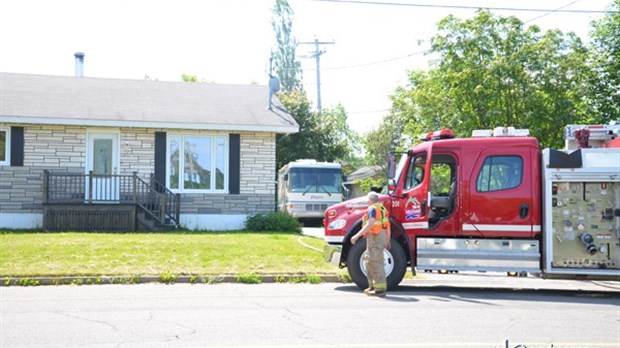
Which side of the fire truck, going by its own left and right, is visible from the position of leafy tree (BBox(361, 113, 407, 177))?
right

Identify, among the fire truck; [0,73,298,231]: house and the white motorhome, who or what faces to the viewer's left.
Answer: the fire truck

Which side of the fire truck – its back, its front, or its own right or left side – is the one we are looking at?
left

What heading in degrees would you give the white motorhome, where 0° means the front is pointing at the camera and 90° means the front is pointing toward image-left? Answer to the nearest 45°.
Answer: approximately 0°

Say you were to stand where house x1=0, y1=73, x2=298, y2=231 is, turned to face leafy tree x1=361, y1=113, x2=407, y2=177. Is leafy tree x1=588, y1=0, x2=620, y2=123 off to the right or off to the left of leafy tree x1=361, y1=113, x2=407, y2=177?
right

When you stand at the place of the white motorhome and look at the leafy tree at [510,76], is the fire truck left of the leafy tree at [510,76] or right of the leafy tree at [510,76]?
right

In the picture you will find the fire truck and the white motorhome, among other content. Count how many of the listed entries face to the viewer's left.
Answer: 1

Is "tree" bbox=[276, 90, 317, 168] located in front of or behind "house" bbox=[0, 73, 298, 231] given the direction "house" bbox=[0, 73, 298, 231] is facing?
behind

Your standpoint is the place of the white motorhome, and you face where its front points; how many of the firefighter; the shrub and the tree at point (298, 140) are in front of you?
2

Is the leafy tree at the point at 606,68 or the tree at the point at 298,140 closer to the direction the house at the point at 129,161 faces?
the leafy tree

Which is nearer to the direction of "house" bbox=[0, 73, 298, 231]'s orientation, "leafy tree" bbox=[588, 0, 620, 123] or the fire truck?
the fire truck

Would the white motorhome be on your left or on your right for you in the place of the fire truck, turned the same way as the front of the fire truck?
on your right

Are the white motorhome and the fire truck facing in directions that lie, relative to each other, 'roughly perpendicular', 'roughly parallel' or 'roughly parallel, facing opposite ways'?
roughly perpendicular

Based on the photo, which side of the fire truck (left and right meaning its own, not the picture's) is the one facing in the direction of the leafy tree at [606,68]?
right
